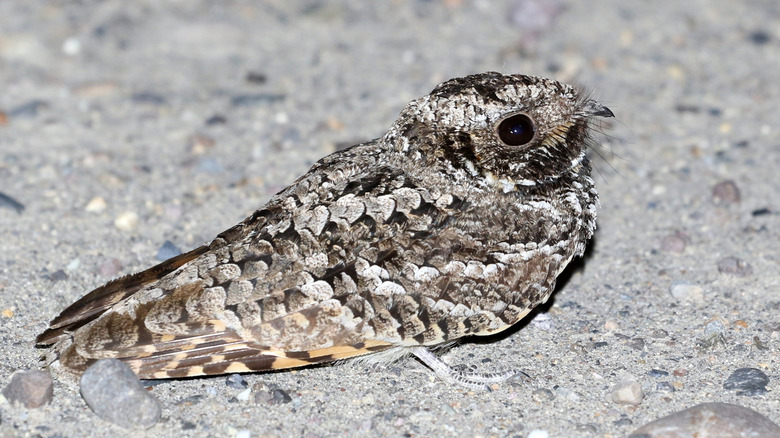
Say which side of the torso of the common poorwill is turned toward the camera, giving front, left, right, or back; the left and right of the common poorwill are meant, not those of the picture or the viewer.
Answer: right

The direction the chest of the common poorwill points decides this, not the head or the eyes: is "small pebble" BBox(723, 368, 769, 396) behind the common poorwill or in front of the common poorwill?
in front

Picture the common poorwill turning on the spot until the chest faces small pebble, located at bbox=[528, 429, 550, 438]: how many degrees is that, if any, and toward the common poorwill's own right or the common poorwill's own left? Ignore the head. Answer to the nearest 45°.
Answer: approximately 45° to the common poorwill's own right

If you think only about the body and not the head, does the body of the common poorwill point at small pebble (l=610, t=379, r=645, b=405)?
yes

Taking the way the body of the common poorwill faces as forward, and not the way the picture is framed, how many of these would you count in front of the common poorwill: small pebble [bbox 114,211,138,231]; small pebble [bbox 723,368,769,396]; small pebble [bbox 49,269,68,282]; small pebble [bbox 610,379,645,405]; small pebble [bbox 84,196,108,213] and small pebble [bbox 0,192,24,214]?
2

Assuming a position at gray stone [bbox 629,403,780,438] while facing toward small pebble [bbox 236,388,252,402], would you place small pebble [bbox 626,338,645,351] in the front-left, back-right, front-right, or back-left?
front-right

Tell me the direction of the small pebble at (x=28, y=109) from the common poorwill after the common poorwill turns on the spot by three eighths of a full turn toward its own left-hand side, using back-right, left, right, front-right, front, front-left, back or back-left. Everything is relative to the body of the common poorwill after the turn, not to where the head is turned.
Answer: front

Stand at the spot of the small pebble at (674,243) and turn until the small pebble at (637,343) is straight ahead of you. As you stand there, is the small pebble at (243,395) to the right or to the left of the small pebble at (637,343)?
right

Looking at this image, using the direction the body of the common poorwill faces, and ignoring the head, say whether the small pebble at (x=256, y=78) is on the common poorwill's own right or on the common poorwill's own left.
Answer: on the common poorwill's own left

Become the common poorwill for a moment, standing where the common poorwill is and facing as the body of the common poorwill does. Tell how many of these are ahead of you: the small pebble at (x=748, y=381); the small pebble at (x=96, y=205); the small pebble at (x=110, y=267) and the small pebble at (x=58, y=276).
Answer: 1

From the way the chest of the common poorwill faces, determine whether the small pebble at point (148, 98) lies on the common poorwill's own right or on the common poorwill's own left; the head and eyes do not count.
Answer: on the common poorwill's own left

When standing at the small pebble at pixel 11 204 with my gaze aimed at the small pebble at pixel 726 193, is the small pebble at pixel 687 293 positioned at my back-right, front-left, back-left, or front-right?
front-right

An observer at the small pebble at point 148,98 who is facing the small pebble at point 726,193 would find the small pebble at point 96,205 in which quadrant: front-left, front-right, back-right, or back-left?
front-right

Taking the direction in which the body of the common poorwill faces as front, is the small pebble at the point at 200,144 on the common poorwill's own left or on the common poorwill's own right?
on the common poorwill's own left

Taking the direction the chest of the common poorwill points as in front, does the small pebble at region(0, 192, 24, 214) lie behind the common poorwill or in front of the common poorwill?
behind
